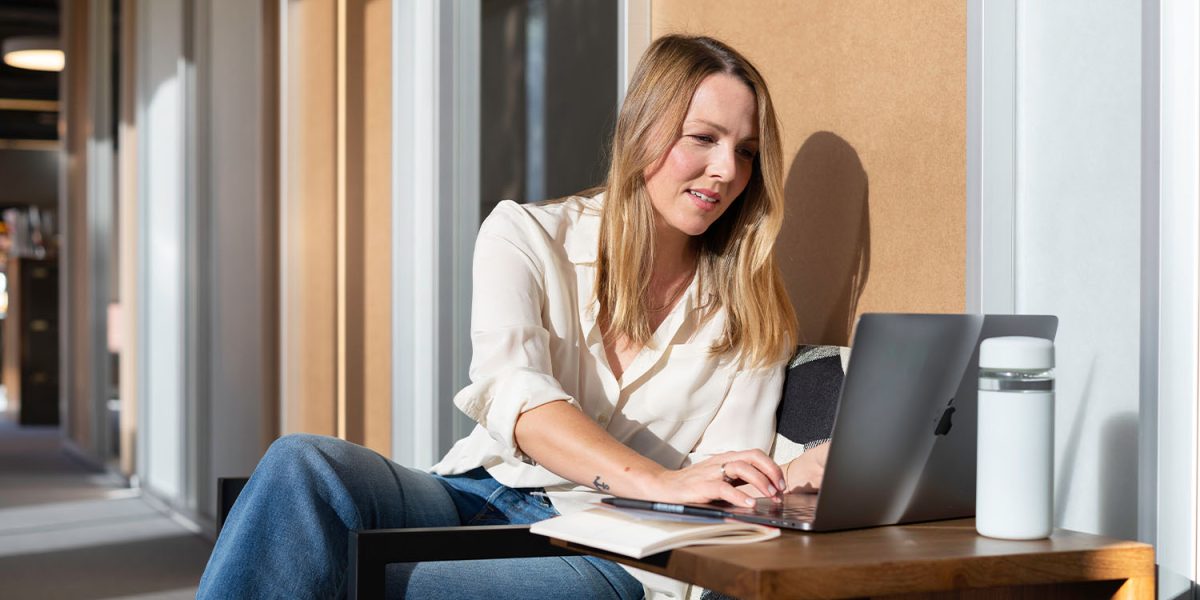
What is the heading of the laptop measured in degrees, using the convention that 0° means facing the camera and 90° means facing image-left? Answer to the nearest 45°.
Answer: approximately 135°

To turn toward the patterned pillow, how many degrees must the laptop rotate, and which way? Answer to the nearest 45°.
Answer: approximately 45° to its right

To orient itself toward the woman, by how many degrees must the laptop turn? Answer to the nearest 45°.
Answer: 0° — it already faces them

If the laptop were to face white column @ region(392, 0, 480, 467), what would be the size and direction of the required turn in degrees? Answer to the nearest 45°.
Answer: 0° — it already faces it
